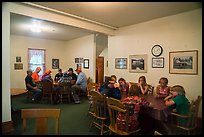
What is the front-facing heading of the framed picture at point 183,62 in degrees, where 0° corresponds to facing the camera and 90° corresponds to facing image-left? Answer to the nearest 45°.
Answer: approximately 45°

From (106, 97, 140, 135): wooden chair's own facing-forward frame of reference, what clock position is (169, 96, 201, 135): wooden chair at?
(169, 96, 201, 135): wooden chair is roughly at 1 o'clock from (106, 97, 140, 135): wooden chair.

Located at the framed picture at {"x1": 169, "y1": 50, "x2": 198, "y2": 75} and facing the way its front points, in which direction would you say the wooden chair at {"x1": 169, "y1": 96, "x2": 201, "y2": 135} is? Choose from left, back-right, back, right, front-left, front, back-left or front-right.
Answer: front-left

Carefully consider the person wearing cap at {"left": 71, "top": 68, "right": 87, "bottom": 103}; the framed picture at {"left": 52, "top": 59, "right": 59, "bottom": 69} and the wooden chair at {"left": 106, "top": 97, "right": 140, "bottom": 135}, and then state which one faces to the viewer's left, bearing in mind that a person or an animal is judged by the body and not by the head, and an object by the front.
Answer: the person wearing cap

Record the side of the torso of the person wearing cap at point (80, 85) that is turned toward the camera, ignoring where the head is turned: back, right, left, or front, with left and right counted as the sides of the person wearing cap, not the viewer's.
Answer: left

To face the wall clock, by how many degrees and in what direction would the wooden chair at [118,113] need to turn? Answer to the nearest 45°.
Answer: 0° — it already faces it

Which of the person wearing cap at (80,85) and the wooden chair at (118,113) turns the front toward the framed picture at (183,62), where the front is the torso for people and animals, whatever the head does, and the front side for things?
the wooden chair

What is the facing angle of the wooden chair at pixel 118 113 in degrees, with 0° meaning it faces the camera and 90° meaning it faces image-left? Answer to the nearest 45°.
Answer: approximately 225°

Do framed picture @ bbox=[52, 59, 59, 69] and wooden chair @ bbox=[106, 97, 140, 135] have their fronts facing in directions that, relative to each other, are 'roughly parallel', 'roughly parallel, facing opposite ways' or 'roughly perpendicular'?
roughly perpendicular

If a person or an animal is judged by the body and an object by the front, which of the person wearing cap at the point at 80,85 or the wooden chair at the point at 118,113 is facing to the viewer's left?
the person wearing cap

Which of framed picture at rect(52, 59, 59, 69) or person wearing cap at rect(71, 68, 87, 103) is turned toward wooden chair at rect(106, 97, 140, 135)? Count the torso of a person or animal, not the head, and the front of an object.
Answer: the framed picture

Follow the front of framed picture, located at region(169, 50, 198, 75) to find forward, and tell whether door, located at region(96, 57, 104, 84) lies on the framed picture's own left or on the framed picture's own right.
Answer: on the framed picture's own right
